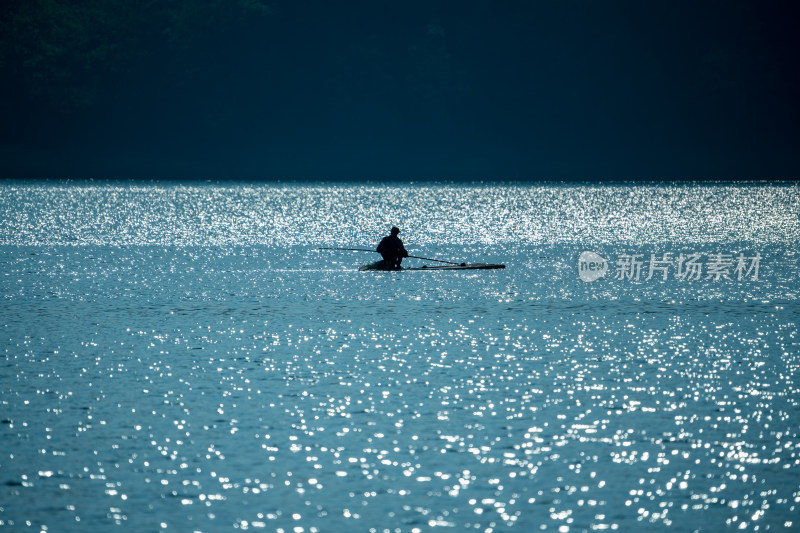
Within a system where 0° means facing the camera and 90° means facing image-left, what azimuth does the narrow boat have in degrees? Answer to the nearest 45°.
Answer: approximately 270°
